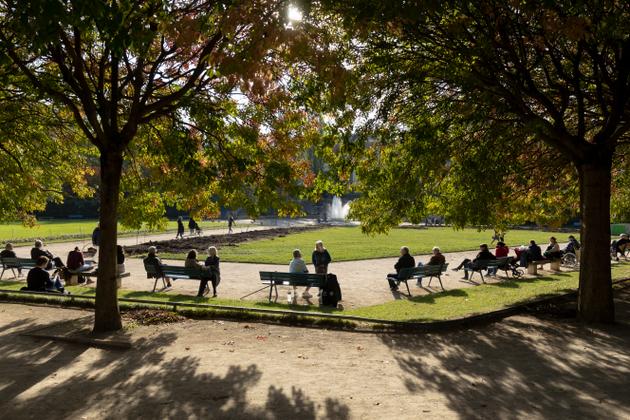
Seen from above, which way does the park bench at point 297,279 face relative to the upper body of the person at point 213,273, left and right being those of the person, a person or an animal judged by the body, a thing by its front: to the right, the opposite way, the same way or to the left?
the same way

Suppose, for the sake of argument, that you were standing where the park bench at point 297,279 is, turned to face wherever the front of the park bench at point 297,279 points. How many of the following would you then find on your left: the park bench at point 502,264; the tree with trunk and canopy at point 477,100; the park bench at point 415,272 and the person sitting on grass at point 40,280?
1

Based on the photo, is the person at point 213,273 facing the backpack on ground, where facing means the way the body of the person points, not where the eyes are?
no

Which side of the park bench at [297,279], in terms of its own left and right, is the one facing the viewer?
back

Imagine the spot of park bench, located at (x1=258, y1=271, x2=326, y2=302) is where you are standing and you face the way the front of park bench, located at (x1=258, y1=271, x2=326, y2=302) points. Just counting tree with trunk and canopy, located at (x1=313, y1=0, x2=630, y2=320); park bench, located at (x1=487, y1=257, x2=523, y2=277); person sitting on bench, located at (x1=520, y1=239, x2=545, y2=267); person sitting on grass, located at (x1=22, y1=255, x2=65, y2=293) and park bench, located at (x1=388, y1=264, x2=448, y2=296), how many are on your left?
1

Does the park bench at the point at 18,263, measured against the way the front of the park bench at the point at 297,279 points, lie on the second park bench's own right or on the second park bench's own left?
on the second park bench's own left

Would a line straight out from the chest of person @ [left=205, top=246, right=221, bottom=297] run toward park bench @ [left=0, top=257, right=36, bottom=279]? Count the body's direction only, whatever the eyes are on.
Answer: no

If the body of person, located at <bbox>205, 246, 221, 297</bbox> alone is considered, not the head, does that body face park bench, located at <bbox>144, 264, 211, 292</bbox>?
no
